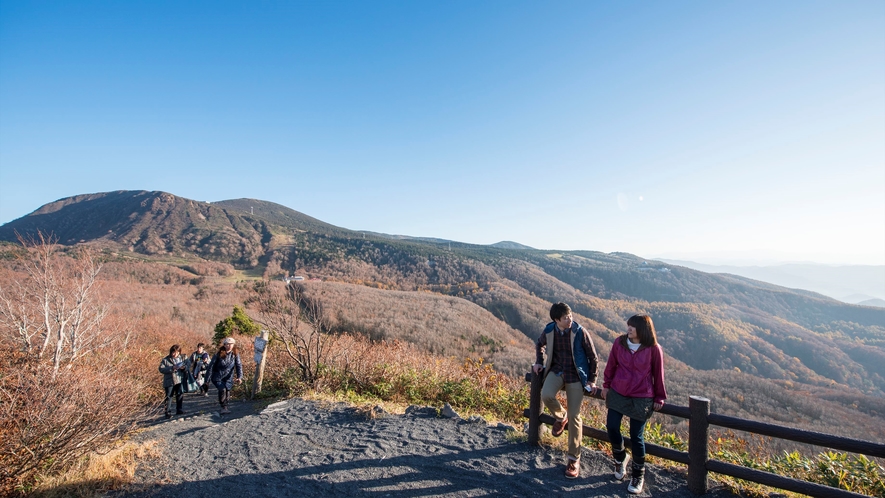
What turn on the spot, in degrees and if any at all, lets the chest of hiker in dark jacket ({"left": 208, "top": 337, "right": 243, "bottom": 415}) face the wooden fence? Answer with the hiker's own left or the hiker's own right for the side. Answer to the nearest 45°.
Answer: approximately 45° to the hiker's own left

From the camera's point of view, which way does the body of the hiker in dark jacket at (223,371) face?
toward the camera

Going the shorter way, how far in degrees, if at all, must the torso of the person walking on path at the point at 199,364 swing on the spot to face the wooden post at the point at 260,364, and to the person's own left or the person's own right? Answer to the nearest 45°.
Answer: approximately 90° to the person's own left

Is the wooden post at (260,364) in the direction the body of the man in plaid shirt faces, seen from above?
no

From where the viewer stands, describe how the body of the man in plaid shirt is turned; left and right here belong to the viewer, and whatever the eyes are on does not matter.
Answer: facing the viewer

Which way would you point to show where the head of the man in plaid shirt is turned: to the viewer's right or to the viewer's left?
to the viewer's right

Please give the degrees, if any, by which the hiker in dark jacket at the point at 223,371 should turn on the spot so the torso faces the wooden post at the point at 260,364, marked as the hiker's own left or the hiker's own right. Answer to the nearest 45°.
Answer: approximately 135° to the hiker's own left

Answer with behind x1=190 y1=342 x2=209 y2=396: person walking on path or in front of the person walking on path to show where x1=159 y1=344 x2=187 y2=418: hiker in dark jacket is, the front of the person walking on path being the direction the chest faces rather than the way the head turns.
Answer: in front

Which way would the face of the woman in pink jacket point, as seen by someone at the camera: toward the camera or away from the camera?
toward the camera

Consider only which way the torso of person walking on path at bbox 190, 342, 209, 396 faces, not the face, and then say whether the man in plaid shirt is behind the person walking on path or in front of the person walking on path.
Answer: in front

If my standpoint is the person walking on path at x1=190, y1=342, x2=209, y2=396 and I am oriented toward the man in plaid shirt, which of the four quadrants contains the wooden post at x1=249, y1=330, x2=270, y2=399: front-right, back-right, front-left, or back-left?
front-left

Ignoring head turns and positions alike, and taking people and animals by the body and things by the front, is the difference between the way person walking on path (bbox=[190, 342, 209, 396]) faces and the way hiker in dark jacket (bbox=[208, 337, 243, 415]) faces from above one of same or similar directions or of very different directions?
same or similar directions

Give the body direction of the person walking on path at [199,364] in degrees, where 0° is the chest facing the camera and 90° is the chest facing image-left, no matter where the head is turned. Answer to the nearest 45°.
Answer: approximately 0°

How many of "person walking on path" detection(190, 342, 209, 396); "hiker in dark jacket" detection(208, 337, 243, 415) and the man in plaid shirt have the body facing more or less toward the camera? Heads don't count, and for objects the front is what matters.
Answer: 3

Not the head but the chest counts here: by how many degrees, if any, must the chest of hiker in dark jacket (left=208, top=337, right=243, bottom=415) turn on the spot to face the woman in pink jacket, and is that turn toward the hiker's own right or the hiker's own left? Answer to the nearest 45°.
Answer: approximately 45° to the hiker's own left

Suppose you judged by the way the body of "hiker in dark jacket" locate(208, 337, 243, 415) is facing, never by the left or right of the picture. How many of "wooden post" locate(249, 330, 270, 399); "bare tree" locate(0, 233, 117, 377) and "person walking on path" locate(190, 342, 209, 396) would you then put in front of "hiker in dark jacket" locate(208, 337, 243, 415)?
0
